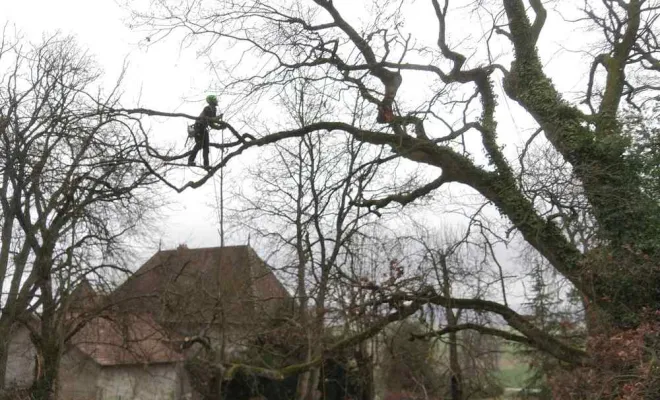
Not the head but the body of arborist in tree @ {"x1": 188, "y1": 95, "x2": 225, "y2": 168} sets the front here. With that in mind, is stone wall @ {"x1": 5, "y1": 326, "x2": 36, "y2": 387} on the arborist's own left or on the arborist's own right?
on the arborist's own left

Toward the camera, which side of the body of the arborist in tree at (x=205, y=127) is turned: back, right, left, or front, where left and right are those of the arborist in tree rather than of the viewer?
right

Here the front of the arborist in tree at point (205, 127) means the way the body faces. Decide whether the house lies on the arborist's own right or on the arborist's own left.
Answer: on the arborist's own left
